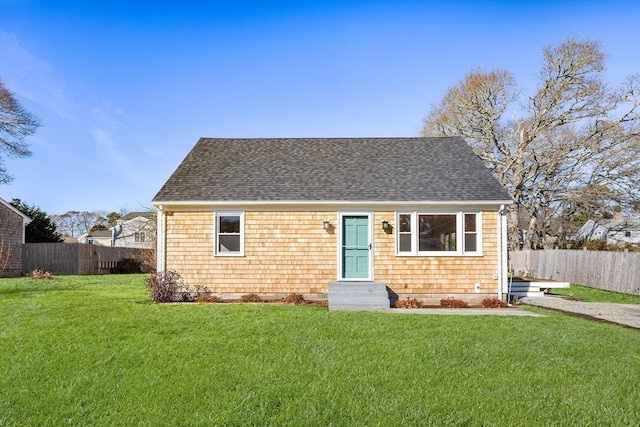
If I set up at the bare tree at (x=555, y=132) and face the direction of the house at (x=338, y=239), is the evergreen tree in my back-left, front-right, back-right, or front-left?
front-right

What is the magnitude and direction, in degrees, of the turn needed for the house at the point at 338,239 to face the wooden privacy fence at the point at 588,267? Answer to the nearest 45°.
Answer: approximately 135° to its left

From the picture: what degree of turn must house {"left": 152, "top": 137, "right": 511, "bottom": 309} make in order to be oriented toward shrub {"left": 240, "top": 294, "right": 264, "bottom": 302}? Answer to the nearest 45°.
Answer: approximately 90° to its right

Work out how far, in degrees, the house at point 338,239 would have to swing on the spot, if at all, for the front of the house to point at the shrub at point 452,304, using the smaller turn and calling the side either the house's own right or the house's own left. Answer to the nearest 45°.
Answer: approximately 90° to the house's own left

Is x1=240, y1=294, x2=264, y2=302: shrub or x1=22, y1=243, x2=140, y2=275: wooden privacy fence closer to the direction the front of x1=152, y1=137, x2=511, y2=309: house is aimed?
the shrub

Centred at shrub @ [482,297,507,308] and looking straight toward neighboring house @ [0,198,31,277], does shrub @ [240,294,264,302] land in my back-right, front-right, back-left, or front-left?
front-left

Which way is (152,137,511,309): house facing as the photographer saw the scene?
facing the viewer

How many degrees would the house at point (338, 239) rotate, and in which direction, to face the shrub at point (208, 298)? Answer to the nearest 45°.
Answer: approximately 90° to its right

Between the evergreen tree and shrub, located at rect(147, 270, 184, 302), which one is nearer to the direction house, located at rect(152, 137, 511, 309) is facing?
the shrub

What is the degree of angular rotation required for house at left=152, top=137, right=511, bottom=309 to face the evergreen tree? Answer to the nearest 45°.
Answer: approximately 135° to its right

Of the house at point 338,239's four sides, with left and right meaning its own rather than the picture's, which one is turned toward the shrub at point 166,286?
right

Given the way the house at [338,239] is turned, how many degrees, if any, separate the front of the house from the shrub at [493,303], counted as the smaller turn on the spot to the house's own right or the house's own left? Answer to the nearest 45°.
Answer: approximately 90° to the house's own left

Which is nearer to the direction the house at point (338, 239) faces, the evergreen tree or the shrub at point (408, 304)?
the shrub

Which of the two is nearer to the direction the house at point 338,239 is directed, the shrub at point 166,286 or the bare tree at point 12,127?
the shrub
